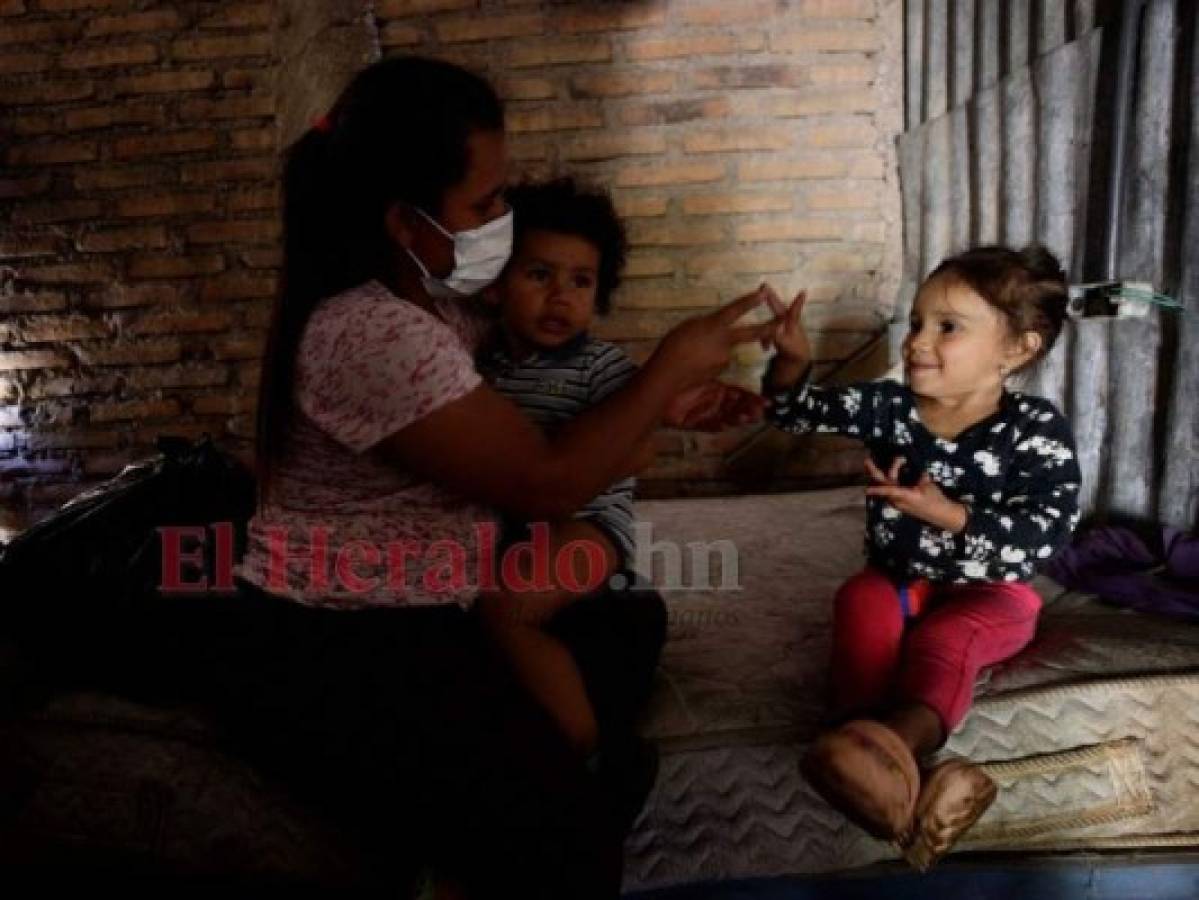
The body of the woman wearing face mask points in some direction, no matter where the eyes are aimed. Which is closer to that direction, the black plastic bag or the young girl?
the young girl

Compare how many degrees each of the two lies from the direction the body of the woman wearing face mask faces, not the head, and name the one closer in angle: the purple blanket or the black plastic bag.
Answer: the purple blanket

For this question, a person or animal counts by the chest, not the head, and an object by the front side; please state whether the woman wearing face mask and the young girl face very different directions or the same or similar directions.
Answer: very different directions

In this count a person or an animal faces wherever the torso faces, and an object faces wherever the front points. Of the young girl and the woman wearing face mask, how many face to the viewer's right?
1

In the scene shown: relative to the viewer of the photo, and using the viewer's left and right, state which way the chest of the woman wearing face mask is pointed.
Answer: facing to the right of the viewer

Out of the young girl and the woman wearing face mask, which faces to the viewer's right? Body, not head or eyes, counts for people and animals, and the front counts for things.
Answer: the woman wearing face mask

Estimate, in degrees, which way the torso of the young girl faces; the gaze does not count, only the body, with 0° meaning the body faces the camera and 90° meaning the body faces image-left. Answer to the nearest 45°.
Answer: approximately 45°
